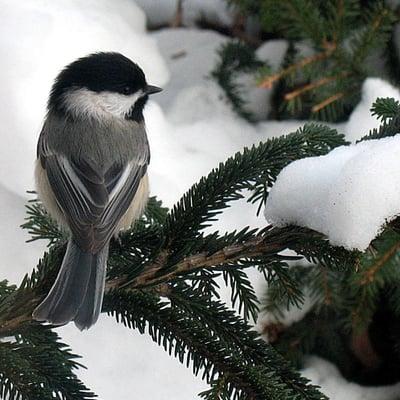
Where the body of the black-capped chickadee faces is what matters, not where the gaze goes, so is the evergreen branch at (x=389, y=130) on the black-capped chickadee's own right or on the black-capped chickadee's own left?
on the black-capped chickadee's own right

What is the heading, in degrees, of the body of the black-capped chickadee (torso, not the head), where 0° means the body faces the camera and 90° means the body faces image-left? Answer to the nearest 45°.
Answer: approximately 180°
